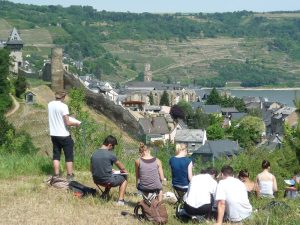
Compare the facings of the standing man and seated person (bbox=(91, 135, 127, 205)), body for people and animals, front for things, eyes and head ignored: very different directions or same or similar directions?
same or similar directions

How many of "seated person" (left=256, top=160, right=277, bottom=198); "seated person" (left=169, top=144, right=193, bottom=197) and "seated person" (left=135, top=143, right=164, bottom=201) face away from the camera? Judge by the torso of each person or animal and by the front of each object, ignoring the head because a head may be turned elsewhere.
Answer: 3

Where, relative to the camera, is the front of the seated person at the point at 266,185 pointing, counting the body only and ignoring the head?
away from the camera

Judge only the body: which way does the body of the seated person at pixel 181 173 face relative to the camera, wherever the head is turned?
away from the camera

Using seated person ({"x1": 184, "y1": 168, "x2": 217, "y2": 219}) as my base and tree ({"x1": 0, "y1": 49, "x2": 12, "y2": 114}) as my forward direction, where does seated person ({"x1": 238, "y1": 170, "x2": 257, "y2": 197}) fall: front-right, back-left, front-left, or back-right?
front-right

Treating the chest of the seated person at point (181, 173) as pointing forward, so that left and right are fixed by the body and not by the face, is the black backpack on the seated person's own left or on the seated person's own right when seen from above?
on the seated person's own left

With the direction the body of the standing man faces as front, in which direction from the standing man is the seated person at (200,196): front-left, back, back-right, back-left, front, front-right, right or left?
right

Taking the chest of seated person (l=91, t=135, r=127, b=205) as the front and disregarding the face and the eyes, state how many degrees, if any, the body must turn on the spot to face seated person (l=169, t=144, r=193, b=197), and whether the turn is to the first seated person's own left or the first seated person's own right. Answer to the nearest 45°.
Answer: approximately 45° to the first seated person's own right

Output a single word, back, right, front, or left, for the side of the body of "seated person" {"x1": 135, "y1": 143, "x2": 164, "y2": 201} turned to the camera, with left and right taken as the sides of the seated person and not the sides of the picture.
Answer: back

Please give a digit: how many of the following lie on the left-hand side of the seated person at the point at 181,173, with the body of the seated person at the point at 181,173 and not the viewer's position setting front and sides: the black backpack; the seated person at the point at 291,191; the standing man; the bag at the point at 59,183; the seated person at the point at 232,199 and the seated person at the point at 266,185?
3

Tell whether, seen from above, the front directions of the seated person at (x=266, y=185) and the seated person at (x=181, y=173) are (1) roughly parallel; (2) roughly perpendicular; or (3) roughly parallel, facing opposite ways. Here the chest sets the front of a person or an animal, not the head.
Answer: roughly parallel

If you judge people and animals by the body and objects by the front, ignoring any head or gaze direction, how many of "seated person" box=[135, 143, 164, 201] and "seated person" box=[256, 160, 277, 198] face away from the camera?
2

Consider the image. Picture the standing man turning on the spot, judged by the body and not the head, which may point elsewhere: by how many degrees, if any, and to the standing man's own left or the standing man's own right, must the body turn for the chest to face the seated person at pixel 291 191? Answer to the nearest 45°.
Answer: approximately 45° to the standing man's own right
